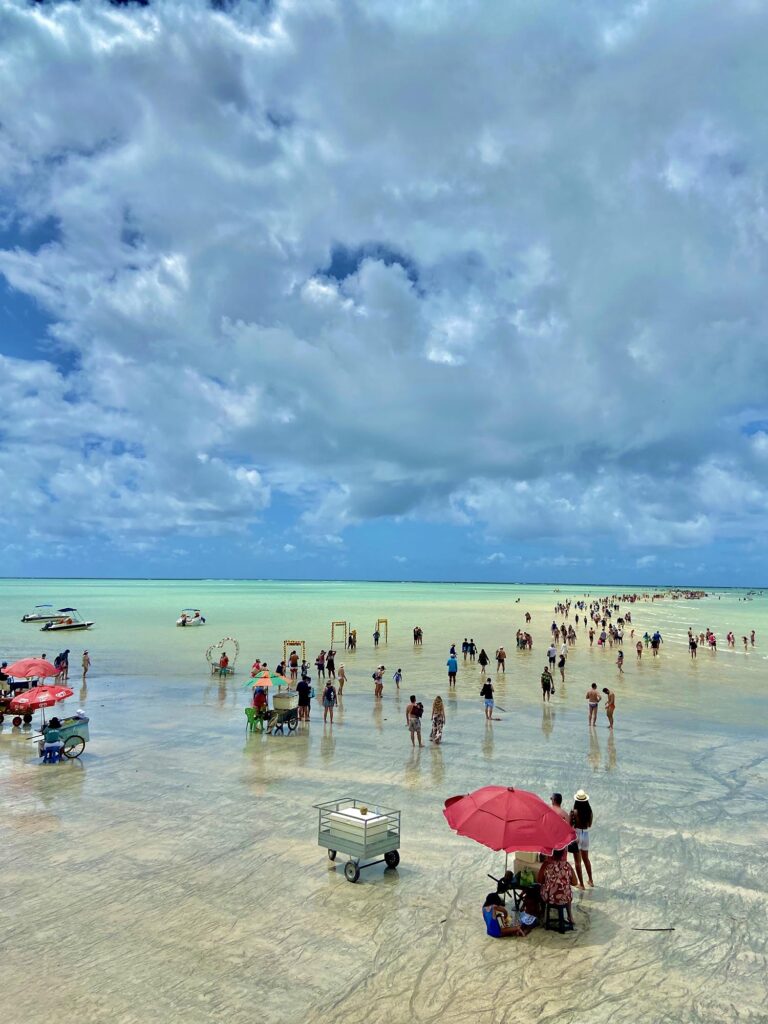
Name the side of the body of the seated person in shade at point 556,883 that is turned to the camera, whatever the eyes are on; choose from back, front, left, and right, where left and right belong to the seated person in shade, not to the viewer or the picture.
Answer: back
